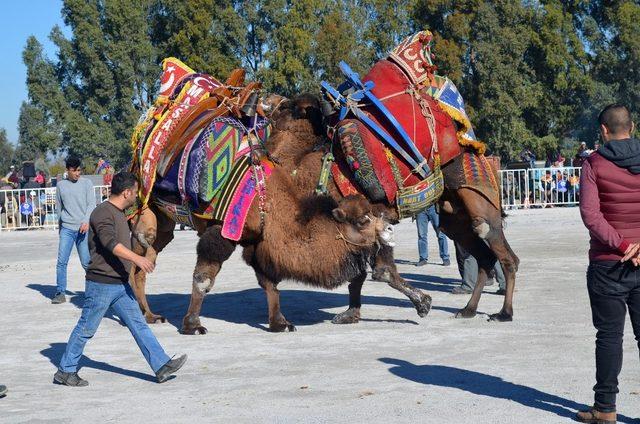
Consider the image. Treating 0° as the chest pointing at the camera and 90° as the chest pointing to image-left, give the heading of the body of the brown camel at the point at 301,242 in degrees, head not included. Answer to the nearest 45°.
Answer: approximately 270°

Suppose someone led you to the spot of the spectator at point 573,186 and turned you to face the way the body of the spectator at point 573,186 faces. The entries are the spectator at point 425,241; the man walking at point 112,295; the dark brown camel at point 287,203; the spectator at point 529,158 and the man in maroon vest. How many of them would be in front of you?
4

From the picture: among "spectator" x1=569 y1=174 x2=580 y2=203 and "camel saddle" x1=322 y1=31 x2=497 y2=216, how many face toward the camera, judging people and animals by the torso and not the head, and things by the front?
1

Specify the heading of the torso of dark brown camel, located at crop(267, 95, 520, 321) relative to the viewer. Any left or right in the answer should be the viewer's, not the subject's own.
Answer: facing to the left of the viewer

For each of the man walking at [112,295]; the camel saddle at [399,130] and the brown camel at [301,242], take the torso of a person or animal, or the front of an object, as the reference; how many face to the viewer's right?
2

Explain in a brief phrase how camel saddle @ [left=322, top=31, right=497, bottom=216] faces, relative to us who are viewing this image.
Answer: facing to the left of the viewer

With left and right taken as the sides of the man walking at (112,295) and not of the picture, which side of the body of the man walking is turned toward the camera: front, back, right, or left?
right

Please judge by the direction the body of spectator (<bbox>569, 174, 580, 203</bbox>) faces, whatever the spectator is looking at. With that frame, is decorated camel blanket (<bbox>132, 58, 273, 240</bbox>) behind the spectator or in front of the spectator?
in front

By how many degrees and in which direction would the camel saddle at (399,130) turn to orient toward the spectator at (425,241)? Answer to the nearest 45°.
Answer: approximately 90° to its right

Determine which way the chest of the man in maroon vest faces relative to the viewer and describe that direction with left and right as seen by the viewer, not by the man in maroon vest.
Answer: facing away from the viewer and to the left of the viewer
